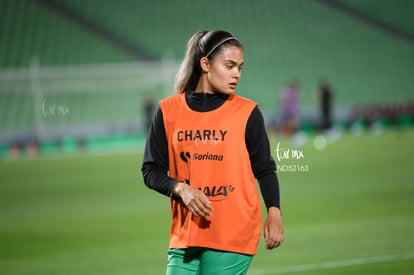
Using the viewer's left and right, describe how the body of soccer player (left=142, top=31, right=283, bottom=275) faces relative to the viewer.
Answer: facing the viewer
